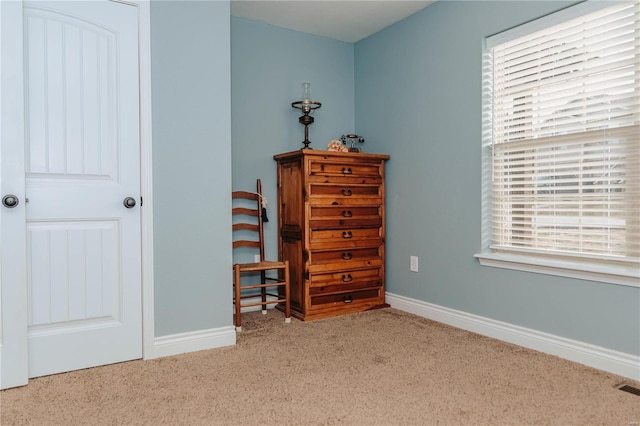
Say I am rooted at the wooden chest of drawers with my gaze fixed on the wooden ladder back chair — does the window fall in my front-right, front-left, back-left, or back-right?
back-left

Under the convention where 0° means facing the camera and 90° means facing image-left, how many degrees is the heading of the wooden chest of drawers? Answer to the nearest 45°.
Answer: approximately 315°

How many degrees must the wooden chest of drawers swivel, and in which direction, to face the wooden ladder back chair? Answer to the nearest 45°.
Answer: approximately 135° to its right

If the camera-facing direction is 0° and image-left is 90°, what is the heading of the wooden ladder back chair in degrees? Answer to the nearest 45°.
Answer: approximately 315°

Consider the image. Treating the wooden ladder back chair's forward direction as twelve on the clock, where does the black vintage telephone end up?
The black vintage telephone is roughly at 10 o'clock from the wooden ladder back chair.

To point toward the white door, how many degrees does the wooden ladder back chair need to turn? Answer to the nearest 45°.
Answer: approximately 90° to its right

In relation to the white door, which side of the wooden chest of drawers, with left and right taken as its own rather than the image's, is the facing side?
right
